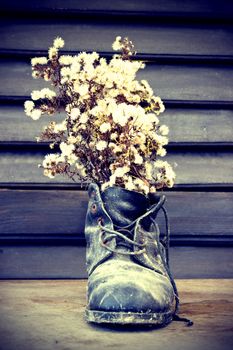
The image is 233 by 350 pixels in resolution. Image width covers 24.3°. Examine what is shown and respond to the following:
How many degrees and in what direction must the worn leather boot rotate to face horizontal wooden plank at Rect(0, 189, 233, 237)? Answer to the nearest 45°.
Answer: approximately 180°

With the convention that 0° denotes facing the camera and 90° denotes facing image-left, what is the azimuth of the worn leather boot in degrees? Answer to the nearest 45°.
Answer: approximately 0°

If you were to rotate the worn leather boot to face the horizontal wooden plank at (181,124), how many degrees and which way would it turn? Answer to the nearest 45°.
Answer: approximately 180°

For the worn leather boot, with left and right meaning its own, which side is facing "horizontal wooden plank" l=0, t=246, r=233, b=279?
back
